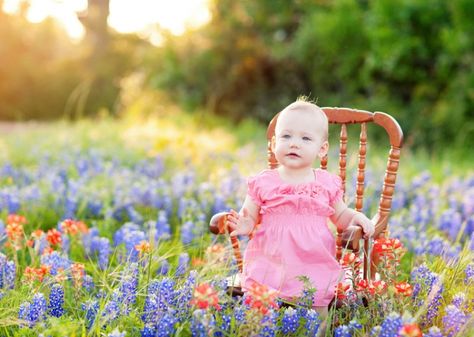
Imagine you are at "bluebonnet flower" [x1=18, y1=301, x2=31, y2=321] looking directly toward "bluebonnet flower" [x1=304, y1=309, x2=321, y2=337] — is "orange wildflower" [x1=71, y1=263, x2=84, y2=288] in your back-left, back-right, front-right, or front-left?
front-left

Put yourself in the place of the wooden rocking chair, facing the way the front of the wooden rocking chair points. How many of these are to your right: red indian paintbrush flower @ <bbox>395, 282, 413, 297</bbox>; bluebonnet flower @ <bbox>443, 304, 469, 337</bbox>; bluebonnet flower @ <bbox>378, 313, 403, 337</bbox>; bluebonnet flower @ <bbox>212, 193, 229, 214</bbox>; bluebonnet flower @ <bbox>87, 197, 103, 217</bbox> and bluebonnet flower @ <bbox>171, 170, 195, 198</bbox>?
3

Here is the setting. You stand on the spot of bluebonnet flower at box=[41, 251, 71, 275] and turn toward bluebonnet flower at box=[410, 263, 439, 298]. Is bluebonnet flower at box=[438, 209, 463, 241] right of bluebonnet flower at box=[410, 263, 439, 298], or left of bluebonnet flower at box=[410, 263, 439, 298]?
left

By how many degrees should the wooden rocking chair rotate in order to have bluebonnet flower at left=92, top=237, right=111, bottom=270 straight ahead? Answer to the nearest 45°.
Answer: approximately 45° to its right

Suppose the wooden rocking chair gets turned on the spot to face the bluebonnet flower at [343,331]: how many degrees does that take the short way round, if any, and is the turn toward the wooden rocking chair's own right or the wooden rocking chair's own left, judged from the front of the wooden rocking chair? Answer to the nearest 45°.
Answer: approximately 45° to the wooden rocking chair's own left

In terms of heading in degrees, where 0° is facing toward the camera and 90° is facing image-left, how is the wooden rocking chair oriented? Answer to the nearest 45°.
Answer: approximately 45°

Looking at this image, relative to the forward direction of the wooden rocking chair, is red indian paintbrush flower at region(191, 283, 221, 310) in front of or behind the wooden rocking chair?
in front

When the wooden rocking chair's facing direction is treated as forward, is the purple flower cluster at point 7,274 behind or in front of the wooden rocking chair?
in front

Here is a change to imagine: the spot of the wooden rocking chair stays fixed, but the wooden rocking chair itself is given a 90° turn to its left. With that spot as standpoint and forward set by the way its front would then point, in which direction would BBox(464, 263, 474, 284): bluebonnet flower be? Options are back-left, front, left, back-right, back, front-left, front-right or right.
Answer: front

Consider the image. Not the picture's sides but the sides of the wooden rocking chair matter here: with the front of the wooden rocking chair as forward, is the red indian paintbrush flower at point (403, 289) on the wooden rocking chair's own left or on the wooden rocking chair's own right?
on the wooden rocking chair's own left

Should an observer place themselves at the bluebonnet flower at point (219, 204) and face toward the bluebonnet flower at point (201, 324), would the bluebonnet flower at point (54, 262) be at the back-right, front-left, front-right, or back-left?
front-right

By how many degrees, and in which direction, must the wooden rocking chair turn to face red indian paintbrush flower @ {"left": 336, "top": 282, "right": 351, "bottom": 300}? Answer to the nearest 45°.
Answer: approximately 45° to its left

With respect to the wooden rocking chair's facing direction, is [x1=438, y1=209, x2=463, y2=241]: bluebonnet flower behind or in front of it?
behind

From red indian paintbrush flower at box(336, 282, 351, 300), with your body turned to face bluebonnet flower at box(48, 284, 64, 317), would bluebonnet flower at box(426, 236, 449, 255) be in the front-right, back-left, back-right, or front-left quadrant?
back-right

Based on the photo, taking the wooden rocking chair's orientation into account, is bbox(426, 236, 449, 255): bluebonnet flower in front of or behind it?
behind

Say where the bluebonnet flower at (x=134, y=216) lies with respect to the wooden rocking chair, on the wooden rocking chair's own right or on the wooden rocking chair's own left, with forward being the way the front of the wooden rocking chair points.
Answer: on the wooden rocking chair's own right

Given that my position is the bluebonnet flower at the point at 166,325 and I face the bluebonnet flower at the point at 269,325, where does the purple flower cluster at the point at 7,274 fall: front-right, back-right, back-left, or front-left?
back-left

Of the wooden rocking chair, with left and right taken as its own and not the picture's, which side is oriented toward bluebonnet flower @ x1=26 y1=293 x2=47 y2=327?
front

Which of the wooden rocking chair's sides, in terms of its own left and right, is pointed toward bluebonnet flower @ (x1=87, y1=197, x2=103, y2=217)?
right

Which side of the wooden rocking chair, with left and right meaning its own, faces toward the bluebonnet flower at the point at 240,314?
front
